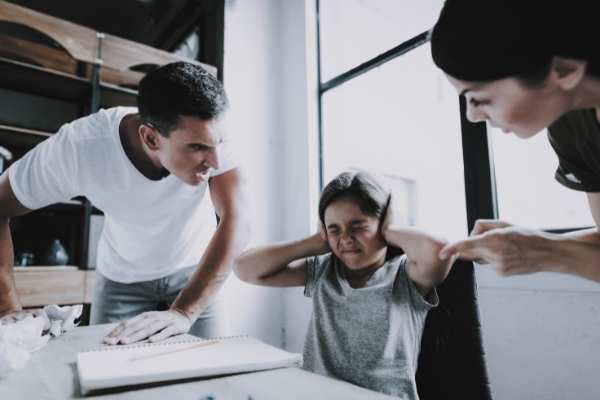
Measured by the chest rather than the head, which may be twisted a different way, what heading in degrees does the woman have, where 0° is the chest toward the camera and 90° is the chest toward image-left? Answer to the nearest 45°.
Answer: approximately 90°

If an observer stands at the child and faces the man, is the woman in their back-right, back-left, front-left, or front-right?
back-left

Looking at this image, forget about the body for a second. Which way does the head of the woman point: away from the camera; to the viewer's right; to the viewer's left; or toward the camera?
to the viewer's left

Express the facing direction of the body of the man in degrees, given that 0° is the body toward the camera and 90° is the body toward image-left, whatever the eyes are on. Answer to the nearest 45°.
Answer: approximately 315°

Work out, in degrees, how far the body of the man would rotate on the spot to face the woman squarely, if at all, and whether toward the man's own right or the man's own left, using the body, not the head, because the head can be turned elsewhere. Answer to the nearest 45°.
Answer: approximately 45° to the man's own left

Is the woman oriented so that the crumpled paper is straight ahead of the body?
yes

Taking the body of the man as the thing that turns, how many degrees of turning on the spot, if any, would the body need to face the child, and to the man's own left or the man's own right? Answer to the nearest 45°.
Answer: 0° — they already face them

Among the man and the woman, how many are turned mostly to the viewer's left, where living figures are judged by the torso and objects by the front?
1
